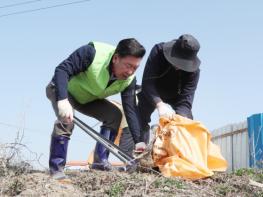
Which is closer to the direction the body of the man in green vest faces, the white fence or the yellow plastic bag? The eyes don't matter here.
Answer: the yellow plastic bag

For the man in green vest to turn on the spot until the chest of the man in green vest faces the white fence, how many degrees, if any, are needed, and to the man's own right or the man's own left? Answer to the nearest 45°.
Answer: approximately 90° to the man's own left

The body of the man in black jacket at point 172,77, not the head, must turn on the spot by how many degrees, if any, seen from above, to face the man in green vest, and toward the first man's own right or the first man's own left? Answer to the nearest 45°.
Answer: approximately 90° to the first man's own right

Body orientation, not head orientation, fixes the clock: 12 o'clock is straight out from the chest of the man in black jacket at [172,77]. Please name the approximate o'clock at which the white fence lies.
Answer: The white fence is roughly at 8 o'clock from the man in black jacket.

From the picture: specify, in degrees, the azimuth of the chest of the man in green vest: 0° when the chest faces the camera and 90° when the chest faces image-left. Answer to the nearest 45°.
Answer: approximately 315°

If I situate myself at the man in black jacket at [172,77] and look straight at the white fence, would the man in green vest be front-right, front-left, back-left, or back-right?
back-left
